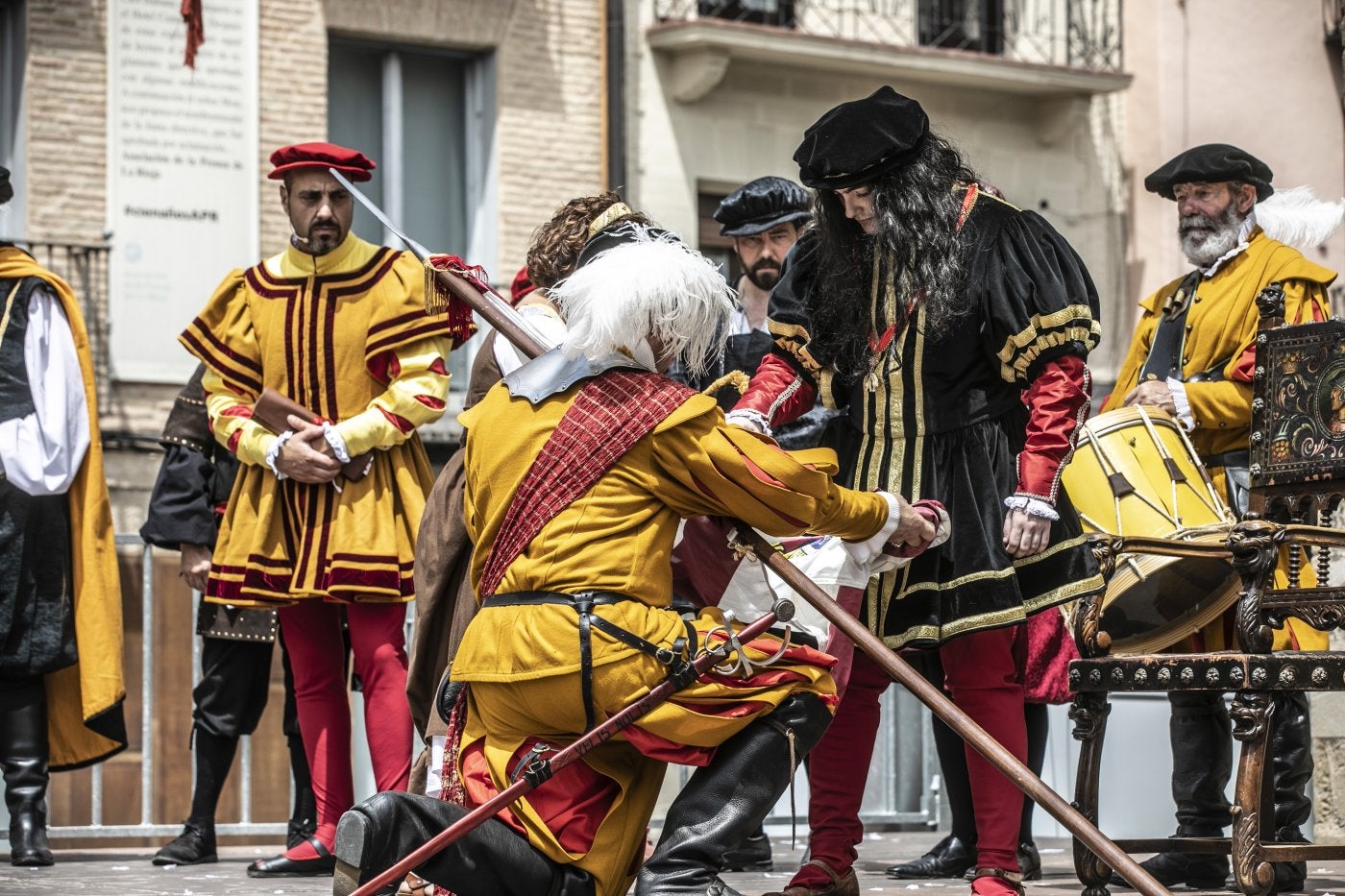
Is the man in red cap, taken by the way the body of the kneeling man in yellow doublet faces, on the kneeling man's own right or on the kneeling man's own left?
on the kneeling man's own left

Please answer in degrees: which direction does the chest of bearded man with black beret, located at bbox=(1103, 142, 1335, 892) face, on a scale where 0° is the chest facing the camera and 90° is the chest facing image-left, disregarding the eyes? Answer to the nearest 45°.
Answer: approximately 45°

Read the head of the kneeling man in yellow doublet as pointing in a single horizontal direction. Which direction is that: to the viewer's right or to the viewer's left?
to the viewer's right

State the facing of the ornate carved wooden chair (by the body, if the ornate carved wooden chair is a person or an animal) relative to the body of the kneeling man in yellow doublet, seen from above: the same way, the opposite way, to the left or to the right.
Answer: the opposite way

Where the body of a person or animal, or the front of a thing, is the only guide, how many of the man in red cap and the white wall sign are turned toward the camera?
2

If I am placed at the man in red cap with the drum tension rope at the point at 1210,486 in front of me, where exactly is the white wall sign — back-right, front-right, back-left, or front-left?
back-left

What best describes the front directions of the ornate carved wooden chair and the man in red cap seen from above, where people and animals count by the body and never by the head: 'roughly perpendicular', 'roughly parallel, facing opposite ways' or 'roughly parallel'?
roughly perpendicular

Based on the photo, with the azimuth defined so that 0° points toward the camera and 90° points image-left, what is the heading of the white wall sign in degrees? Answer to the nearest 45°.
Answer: approximately 0°

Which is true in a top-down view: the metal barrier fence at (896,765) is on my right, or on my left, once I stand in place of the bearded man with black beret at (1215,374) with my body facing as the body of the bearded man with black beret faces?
on my right

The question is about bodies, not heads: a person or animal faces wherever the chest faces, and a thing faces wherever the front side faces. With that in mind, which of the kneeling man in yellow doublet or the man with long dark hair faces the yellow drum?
the kneeling man in yellow doublet

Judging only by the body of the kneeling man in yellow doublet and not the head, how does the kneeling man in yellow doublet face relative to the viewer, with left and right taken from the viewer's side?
facing away from the viewer and to the right of the viewer

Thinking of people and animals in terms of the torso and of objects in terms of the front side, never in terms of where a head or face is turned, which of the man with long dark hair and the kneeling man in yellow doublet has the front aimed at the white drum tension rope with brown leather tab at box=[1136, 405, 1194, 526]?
the kneeling man in yellow doublet
